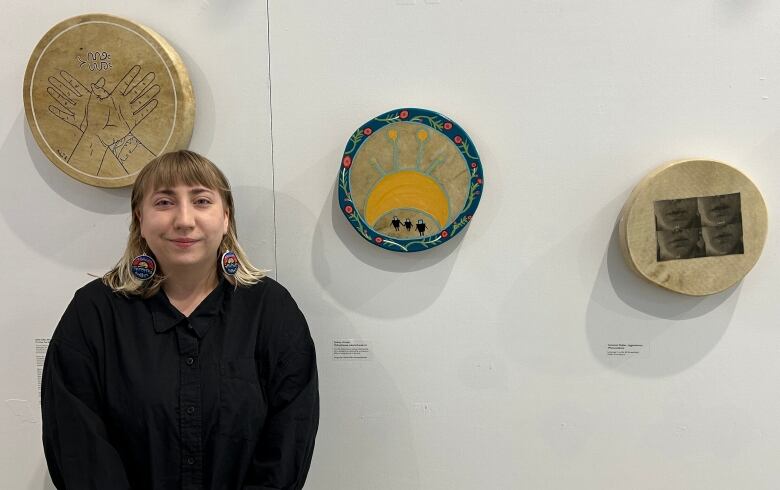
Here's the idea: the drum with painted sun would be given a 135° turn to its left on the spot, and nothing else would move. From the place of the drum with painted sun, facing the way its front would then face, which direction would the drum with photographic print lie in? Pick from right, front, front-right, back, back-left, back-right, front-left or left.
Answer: front-right

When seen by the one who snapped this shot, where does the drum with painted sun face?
facing the viewer

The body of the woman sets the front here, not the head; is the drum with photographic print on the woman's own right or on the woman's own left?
on the woman's own left

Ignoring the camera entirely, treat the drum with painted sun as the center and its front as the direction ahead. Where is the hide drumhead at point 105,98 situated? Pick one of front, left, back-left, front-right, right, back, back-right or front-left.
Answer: right

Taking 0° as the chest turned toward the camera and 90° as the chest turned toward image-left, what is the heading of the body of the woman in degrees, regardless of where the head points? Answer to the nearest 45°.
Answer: approximately 0°
